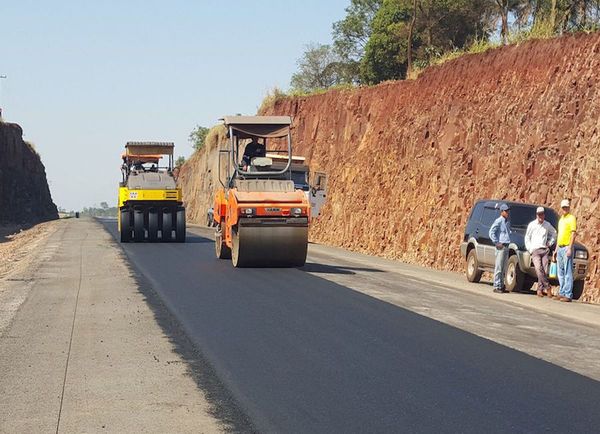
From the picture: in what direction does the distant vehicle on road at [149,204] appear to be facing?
toward the camera

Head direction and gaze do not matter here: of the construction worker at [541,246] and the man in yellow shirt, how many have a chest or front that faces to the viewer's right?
0

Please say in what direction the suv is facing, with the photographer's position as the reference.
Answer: facing the viewer and to the right of the viewer

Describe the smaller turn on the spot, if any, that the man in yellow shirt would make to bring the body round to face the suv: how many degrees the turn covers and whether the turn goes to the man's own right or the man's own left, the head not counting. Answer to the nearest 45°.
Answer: approximately 90° to the man's own right

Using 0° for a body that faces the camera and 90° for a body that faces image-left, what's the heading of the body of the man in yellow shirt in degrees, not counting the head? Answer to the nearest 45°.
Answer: approximately 45°

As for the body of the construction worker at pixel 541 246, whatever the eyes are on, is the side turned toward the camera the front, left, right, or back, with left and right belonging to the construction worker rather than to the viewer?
front
